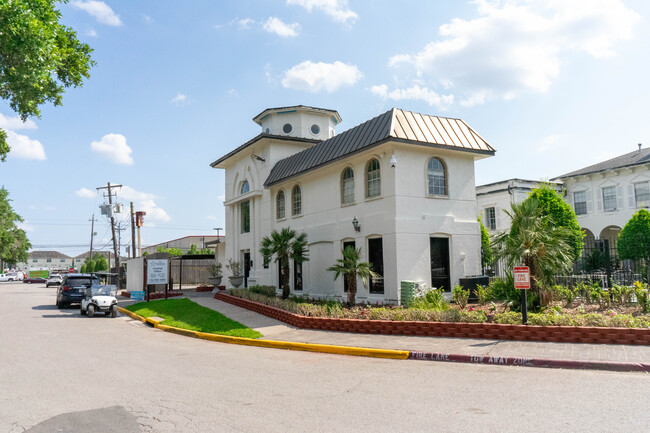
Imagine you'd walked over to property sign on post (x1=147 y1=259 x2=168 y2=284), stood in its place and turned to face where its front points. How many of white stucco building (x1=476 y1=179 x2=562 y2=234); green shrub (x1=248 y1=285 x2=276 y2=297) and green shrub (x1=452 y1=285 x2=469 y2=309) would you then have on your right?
0

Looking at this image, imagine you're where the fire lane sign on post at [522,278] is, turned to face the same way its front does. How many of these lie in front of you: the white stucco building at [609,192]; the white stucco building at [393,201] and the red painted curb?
1

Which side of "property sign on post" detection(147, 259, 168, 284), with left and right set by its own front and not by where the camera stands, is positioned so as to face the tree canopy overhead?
front

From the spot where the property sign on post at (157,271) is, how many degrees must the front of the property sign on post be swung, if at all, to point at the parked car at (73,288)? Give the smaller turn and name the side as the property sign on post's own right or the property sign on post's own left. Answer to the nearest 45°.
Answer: approximately 90° to the property sign on post's own right

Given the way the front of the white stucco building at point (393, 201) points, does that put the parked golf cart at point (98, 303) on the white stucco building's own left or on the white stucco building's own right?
on the white stucco building's own right

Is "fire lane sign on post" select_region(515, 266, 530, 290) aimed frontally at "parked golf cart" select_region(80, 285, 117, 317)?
no

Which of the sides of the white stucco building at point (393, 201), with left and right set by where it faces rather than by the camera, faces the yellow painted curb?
front

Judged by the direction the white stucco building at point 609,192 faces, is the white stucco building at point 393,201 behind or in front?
in front

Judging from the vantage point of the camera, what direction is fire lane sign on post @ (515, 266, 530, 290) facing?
facing the viewer

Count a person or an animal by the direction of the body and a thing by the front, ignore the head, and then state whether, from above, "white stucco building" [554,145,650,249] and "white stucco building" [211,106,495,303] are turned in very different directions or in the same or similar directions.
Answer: same or similar directions

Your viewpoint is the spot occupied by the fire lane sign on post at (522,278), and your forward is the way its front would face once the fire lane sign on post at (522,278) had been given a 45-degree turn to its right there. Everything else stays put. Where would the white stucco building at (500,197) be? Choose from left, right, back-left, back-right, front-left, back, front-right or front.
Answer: back-right

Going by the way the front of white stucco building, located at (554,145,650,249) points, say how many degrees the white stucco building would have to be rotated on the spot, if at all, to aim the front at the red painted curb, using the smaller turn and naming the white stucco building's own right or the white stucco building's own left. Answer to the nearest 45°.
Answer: approximately 45° to the white stucco building's own left

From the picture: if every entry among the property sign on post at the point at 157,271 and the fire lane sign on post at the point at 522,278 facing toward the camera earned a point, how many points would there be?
2

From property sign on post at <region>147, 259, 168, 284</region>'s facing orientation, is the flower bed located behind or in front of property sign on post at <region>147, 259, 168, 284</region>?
in front

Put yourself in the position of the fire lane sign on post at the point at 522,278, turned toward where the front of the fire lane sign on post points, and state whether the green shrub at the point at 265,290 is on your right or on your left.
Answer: on your right

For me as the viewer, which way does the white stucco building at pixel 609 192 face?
facing the viewer and to the left of the viewer
